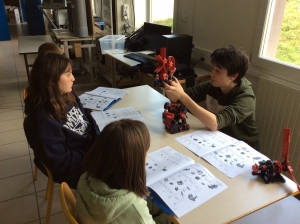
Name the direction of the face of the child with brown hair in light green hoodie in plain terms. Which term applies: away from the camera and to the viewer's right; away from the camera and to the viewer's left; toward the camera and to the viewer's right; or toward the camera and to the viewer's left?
away from the camera and to the viewer's right

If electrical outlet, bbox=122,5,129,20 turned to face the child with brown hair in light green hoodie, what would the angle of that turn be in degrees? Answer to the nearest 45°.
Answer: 0° — it already faces them

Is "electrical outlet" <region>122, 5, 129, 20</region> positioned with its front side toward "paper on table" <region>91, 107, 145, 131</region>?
yes

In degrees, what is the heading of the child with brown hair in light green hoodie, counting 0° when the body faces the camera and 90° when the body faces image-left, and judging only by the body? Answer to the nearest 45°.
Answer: approximately 225°

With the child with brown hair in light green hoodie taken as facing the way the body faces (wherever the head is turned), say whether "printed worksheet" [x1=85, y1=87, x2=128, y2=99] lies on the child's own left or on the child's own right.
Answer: on the child's own left

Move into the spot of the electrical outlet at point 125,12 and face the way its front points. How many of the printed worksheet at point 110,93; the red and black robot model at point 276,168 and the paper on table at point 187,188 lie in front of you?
3

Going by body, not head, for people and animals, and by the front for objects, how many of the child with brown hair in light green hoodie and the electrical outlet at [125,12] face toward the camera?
1

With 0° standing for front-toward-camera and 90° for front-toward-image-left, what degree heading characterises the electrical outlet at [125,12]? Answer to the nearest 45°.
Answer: approximately 0°

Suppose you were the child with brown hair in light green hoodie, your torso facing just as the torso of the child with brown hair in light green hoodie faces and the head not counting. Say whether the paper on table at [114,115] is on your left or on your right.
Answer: on your left

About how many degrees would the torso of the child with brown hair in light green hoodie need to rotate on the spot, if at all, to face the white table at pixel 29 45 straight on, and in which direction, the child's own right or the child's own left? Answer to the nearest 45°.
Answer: approximately 45° to the child's own left

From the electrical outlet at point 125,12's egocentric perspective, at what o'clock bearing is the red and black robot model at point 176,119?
The red and black robot model is roughly at 12 o'clock from the electrical outlet.

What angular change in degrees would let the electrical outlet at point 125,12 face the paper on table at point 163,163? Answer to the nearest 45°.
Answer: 0° — it already faces it
